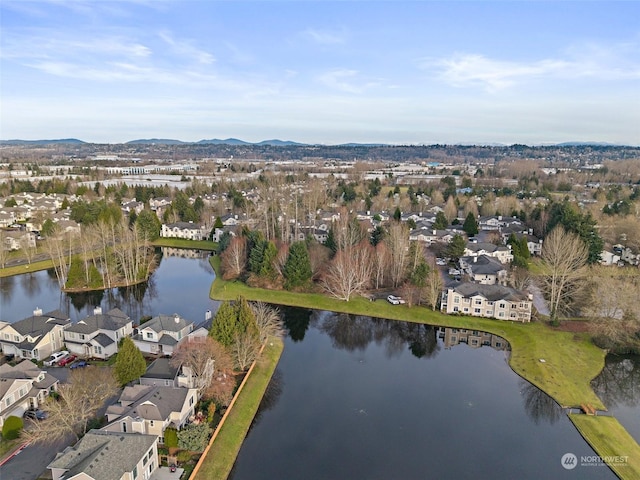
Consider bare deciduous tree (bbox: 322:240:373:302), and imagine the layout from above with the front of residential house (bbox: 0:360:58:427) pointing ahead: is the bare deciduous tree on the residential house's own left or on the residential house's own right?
on the residential house's own left

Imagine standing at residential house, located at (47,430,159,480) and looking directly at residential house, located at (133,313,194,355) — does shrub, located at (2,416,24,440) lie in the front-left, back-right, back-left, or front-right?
front-left

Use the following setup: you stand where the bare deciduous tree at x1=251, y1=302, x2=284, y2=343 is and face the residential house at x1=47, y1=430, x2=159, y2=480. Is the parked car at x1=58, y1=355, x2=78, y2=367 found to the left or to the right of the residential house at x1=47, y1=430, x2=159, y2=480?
right

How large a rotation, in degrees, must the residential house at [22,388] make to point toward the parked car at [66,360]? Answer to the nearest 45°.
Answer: approximately 90° to its left

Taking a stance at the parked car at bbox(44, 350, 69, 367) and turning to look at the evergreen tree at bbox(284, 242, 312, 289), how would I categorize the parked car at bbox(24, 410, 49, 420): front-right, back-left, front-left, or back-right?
back-right

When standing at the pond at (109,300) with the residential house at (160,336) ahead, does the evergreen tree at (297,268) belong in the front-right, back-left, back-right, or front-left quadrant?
front-left

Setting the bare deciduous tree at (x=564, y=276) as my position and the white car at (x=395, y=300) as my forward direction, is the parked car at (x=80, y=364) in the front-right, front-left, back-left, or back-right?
front-left

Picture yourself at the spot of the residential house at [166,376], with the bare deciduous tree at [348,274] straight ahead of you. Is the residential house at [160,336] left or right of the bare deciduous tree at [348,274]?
left

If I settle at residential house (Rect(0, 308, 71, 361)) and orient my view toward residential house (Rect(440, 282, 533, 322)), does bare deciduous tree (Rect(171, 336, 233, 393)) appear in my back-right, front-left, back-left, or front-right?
front-right

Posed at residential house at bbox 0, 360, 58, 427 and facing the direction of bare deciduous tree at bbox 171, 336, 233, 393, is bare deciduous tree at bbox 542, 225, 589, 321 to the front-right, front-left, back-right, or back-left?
front-left

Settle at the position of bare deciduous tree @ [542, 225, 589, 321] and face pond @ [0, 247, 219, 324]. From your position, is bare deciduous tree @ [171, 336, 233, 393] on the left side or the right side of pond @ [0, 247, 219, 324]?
left

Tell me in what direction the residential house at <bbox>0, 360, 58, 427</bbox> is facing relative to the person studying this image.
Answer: facing the viewer and to the right of the viewer

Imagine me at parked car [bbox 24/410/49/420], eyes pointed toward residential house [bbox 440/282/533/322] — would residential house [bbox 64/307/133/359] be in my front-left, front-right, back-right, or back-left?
front-left
